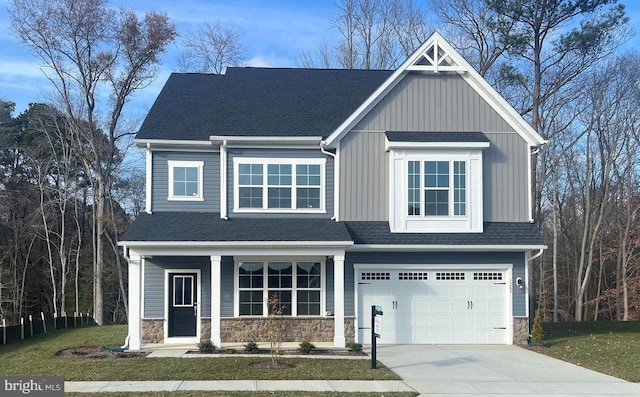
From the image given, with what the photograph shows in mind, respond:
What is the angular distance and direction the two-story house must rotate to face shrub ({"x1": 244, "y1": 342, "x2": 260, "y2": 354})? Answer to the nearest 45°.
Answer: approximately 45° to its right

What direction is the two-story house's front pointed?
toward the camera

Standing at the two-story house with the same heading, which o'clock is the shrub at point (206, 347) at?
The shrub is roughly at 2 o'clock from the two-story house.
